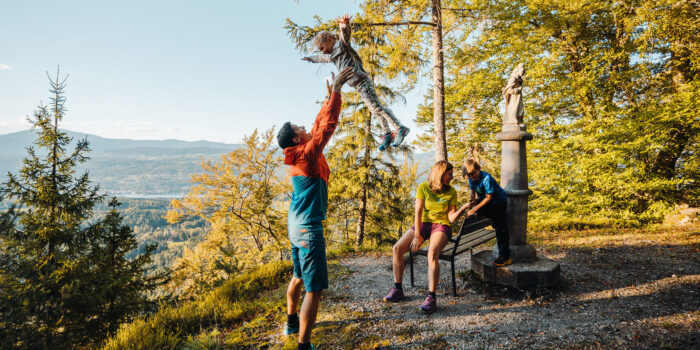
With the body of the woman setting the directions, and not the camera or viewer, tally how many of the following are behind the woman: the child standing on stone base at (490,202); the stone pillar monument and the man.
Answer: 2

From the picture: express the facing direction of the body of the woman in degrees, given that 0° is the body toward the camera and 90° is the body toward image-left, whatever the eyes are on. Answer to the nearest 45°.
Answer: approximately 45°

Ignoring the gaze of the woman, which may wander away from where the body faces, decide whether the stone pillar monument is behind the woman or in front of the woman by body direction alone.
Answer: behind

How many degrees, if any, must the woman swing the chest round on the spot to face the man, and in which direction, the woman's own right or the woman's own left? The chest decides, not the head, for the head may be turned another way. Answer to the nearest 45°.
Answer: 0° — they already face them

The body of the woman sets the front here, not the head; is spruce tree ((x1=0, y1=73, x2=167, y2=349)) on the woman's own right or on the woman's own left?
on the woman's own right

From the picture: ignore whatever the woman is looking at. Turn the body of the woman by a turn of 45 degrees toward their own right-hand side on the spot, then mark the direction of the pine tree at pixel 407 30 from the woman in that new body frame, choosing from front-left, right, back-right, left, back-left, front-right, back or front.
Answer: right
